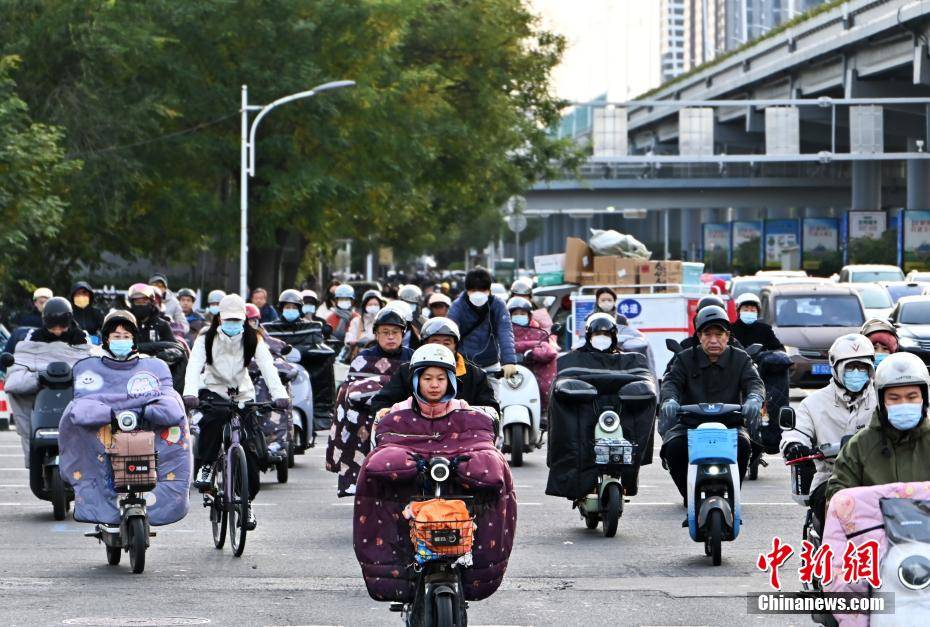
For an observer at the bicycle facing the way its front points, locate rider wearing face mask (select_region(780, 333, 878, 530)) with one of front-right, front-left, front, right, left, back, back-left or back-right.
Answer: front-left

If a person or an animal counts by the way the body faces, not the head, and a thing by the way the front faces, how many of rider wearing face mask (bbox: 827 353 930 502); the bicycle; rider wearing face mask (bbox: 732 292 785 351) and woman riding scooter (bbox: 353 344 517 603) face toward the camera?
4

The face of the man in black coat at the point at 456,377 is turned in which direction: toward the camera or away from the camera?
toward the camera

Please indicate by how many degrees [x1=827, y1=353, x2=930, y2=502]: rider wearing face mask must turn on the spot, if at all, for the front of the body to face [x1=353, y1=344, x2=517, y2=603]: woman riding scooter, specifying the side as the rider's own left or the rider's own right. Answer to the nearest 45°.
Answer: approximately 90° to the rider's own right

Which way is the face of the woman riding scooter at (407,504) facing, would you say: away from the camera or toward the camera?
toward the camera

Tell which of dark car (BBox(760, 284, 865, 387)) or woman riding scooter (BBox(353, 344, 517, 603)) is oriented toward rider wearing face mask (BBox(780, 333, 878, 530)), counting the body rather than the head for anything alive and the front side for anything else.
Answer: the dark car

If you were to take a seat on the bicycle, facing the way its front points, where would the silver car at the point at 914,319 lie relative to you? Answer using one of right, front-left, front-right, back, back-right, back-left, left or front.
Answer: back-left

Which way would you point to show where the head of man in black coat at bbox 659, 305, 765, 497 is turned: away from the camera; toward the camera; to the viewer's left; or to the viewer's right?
toward the camera

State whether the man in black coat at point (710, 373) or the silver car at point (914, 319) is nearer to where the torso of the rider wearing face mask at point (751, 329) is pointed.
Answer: the man in black coat

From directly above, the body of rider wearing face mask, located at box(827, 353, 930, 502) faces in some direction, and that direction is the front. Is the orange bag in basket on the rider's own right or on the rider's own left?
on the rider's own right

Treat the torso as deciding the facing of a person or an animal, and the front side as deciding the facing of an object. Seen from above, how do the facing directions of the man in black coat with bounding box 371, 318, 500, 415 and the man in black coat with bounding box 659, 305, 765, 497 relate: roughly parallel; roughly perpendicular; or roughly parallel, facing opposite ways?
roughly parallel

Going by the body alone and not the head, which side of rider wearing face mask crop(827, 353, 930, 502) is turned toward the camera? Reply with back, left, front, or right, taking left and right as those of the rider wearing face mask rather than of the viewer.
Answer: front

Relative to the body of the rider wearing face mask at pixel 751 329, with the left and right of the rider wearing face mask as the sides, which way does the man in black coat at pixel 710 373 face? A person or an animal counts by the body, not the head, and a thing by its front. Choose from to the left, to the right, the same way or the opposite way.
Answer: the same way

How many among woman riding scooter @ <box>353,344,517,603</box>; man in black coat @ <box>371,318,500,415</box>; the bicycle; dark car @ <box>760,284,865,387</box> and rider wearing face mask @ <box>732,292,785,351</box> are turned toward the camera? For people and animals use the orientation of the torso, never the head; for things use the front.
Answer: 5

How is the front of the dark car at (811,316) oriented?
toward the camera

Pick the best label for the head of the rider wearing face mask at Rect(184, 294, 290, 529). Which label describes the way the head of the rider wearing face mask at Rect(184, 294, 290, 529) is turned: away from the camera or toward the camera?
toward the camera

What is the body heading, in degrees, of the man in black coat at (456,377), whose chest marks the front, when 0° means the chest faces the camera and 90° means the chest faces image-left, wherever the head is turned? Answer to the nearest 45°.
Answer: approximately 0°

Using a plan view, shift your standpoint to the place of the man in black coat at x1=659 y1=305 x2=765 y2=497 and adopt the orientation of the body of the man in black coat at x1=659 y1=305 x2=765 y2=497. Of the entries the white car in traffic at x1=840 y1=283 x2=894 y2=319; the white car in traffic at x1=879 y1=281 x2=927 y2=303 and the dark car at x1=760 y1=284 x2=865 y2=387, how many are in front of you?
0
